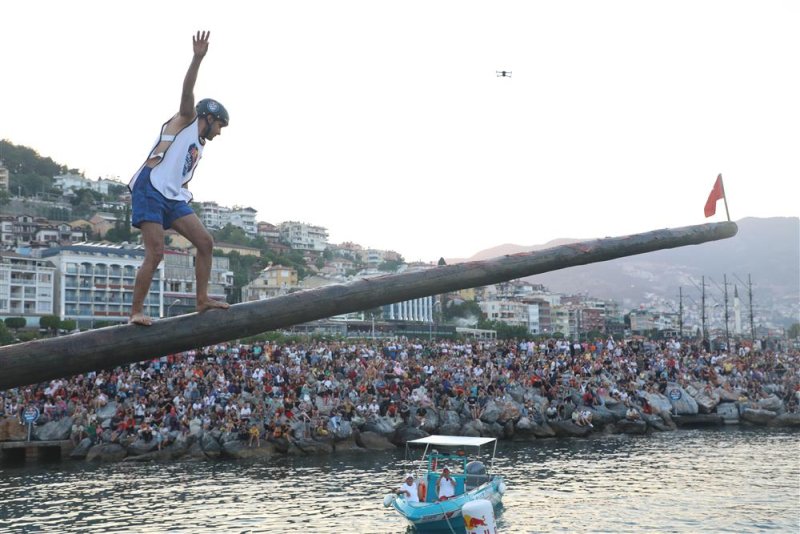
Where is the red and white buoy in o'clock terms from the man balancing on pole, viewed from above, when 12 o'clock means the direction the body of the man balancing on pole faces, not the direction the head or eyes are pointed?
The red and white buoy is roughly at 10 o'clock from the man balancing on pole.

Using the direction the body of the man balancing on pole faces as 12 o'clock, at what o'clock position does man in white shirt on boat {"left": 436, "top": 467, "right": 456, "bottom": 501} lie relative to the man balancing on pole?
The man in white shirt on boat is roughly at 10 o'clock from the man balancing on pole.

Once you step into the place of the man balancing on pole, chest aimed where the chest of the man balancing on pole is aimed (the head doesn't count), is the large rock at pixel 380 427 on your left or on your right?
on your left

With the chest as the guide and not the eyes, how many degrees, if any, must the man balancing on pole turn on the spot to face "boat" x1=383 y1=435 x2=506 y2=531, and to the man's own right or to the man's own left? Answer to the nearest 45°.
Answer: approximately 45° to the man's own left

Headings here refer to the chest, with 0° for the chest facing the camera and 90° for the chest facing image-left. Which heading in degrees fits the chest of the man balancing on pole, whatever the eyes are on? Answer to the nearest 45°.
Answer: approximately 270°

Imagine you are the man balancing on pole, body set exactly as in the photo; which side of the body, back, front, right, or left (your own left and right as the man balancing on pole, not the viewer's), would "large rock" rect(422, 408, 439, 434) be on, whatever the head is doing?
left

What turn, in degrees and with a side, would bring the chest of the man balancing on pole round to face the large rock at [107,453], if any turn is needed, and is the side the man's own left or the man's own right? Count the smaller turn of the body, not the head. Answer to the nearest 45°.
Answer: approximately 90° to the man's own left

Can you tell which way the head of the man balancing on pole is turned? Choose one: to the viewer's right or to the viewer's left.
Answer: to the viewer's right

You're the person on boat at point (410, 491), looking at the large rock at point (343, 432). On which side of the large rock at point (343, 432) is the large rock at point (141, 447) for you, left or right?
left

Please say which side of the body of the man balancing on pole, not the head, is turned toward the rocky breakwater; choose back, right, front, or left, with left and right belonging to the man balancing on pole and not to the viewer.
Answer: left

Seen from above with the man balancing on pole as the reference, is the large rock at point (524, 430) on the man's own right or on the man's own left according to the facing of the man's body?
on the man's own left

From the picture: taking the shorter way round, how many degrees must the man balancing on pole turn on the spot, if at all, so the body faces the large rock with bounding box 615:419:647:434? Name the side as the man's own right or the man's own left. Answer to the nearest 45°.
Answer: approximately 45° to the man's own left

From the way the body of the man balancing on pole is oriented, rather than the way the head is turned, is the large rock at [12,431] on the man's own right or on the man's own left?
on the man's own left
